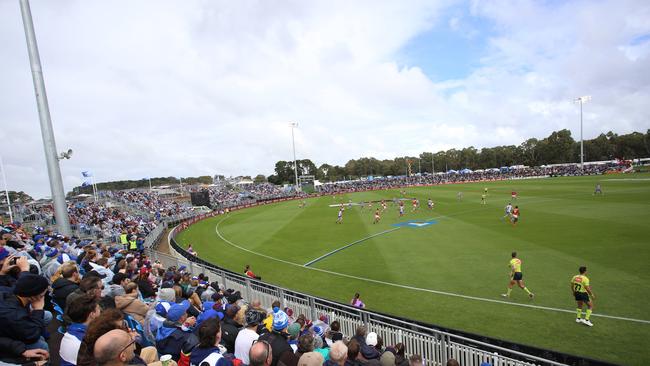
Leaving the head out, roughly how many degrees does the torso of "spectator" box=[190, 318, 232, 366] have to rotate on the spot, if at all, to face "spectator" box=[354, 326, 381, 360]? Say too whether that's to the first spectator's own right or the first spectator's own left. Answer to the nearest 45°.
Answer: approximately 45° to the first spectator's own right

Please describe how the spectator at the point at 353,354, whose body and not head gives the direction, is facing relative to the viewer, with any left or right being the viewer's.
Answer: facing away from the viewer and to the right of the viewer

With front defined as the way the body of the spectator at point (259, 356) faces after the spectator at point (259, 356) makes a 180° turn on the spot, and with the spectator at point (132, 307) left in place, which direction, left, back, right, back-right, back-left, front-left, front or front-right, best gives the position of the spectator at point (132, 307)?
right

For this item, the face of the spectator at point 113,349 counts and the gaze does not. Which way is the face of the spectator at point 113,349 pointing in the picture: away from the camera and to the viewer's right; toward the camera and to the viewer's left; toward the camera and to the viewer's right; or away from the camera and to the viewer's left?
away from the camera and to the viewer's right

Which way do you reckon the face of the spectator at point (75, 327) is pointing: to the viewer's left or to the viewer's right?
to the viewer's right

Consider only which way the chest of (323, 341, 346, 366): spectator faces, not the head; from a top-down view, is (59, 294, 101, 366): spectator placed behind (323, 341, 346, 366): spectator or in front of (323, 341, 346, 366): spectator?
behind

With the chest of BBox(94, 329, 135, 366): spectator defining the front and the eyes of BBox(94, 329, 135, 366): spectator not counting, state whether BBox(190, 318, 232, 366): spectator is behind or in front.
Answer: in front

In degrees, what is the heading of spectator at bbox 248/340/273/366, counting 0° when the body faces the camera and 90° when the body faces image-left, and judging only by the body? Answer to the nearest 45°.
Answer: approximately 225°

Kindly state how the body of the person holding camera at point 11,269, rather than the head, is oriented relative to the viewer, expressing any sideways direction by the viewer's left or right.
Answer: facing to the right of the viewer

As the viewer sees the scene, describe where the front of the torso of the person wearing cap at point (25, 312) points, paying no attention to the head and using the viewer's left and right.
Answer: facing to the right of the viewer

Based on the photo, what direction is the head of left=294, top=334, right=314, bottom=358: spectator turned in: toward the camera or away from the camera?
away from the camera
